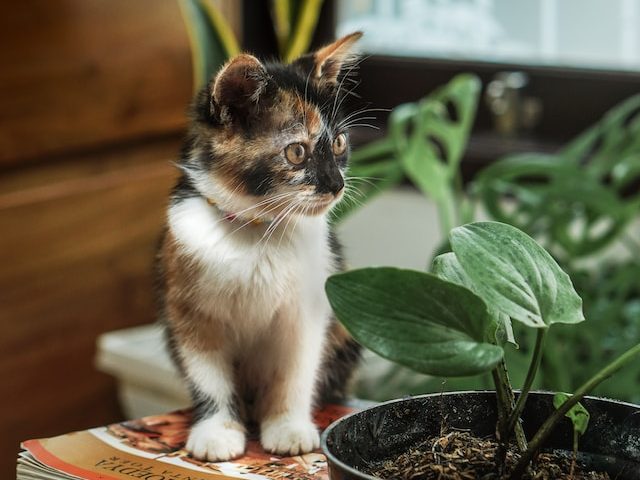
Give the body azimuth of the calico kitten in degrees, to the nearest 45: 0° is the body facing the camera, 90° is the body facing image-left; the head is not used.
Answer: approximately 0°

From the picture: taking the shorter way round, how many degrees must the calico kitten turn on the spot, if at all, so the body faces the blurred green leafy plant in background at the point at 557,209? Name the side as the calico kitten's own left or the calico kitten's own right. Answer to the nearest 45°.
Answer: approximately 135° to the calico kitten's own left
